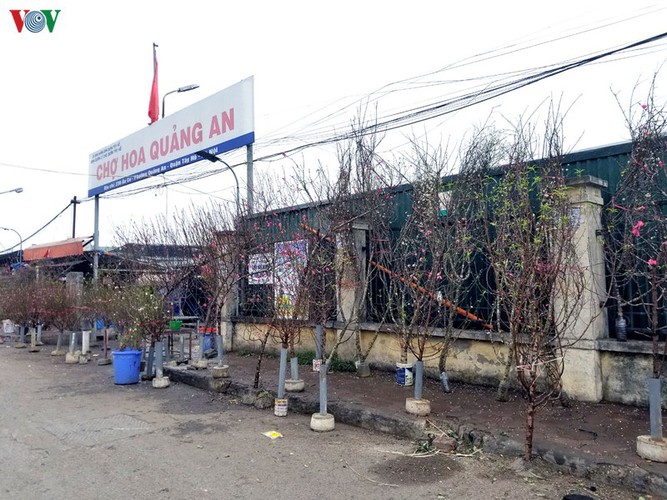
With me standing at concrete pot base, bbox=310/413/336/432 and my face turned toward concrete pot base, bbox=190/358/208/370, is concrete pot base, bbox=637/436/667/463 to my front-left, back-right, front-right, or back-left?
back-right

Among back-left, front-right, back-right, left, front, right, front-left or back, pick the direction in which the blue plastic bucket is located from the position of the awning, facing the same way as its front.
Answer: front-left

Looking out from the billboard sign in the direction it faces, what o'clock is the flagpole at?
The flagpole is roughly at 4 o'clock from the billboard sign.

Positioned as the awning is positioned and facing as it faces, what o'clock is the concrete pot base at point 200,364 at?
The concrete pot base is roughly at 10 o'clock from the awning.

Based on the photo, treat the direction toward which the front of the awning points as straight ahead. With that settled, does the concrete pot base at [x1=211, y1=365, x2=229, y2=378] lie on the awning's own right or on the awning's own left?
on the awning's own left

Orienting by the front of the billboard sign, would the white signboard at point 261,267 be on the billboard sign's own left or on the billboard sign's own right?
on the billboard sign's own left

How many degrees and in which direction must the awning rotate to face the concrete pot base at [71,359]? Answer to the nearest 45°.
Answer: approximately 45° to its left

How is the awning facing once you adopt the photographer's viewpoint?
facing the viewer and to the left of the viewer

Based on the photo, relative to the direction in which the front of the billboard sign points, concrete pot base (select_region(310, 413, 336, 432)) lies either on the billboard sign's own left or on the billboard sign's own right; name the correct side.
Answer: on the billboard sign's own left

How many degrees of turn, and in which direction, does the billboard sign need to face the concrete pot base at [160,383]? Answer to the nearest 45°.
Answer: approximately 45° to its left

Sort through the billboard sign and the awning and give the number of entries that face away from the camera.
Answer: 0

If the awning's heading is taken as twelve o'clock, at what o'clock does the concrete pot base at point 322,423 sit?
The concrete pot base is roughly at 10 o'clock from the awning.

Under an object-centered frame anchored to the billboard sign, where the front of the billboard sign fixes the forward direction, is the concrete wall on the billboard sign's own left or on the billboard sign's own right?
on the billboard sign's own left

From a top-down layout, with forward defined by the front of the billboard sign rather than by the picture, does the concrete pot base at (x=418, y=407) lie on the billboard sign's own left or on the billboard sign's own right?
on the billboard sign's own left

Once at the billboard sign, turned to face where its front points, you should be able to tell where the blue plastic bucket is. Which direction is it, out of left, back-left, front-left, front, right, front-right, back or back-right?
front-left
